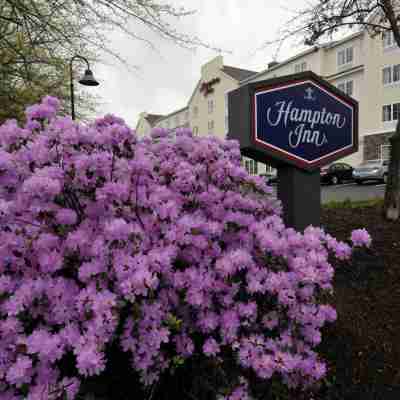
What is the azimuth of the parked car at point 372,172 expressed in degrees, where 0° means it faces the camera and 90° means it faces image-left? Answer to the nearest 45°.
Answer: approximately 45°

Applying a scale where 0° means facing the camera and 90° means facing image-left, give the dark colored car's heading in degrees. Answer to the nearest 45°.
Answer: approximately 45°

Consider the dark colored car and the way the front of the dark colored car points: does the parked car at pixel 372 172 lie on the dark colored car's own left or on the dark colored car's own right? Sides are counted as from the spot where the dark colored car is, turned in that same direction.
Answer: on the dark colored car's own left

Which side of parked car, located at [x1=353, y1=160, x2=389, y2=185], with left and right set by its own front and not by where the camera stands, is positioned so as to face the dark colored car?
right

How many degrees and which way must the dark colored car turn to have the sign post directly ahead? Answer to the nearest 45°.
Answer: approximately 45° to its left
